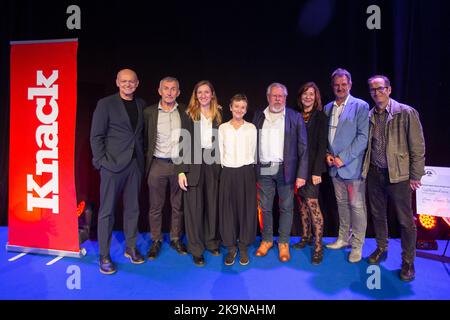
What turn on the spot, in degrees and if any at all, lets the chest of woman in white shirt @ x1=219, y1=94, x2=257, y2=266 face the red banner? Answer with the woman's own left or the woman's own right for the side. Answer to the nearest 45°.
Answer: approximately 90° to the woman's own right
